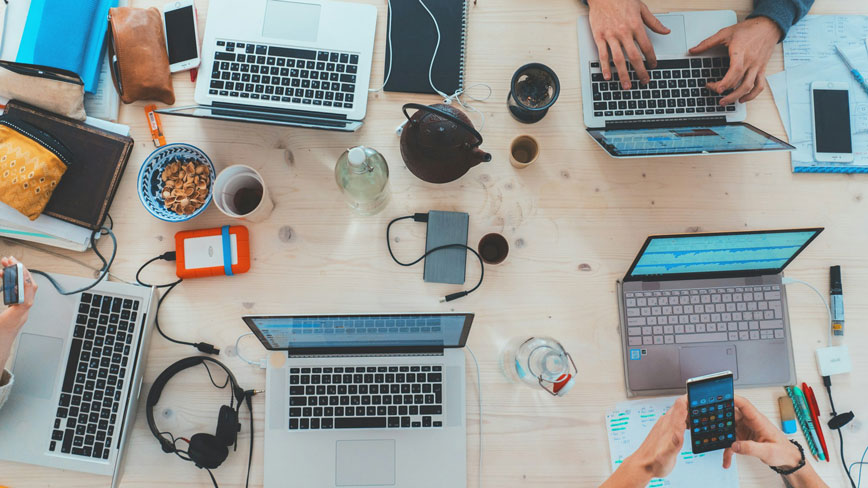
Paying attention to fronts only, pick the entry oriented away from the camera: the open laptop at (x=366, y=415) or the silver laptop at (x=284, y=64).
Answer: the silver laptop

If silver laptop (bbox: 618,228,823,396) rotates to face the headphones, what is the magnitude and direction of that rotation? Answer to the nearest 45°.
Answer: approximately 45° to its right

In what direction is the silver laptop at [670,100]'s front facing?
away from the camera

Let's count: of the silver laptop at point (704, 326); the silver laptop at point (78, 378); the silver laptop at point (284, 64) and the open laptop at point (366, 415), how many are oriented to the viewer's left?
1

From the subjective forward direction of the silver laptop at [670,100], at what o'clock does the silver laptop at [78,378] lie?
the silver laptop at [78,378] is roughly at 8 o'clock from the silver laptop at [670,100].

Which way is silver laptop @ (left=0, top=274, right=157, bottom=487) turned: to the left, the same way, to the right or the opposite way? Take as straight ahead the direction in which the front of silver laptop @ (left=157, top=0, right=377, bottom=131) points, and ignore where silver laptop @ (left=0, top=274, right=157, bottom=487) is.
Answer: to the left

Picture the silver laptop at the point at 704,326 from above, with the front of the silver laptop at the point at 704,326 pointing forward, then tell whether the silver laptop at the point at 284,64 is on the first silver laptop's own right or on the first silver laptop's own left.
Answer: on the first silver laptop's own right

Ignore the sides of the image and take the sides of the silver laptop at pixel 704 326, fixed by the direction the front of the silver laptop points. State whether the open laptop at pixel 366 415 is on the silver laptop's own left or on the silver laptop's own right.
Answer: on the silver laptop's own right

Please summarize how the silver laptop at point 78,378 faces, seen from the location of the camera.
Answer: facing to the left of the viewer

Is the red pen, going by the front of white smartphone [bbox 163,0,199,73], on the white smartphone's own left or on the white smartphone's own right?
on the white smartphone's own left
